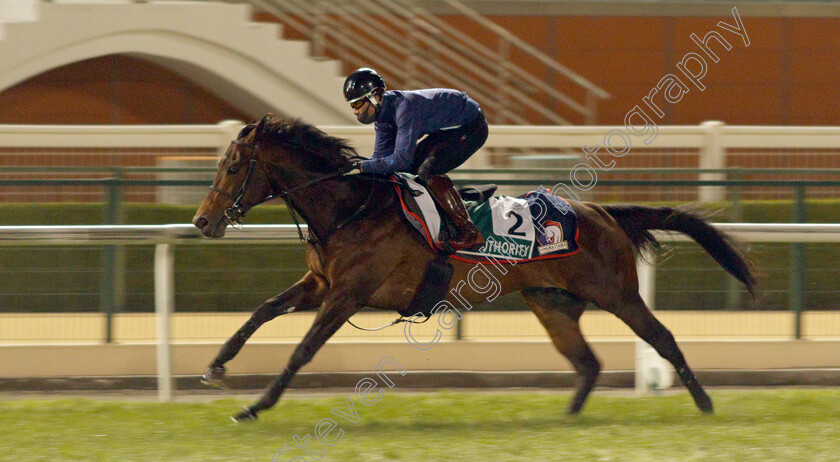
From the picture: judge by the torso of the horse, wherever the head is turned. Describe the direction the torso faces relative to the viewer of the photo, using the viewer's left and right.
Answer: facing to the left of the viewer

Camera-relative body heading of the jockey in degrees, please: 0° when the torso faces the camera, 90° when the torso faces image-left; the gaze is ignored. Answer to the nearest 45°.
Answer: approximately 90°
